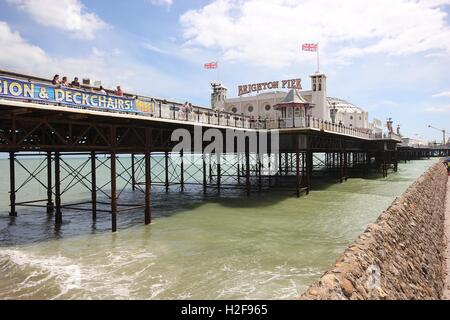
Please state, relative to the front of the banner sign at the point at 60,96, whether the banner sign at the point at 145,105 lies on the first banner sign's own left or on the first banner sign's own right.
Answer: on the first banner sign's own left

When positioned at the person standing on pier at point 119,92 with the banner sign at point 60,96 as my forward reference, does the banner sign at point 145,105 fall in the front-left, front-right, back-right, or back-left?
back-left

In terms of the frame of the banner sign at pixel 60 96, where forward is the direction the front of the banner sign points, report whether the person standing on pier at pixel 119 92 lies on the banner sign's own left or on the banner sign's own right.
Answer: on the banner sign's own left

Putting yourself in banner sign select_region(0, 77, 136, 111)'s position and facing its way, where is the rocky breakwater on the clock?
The rocky breakwater is roughly at 12 o'clock from the banner sign.

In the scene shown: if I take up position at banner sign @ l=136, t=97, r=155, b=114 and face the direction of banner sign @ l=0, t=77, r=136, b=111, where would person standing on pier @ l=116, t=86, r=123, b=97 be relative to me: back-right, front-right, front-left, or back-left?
front-right

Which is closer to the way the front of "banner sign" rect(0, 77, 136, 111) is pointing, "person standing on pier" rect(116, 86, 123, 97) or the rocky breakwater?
the rocky breakwater

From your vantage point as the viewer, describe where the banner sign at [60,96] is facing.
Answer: facing the viewer and to the right of the viewer
